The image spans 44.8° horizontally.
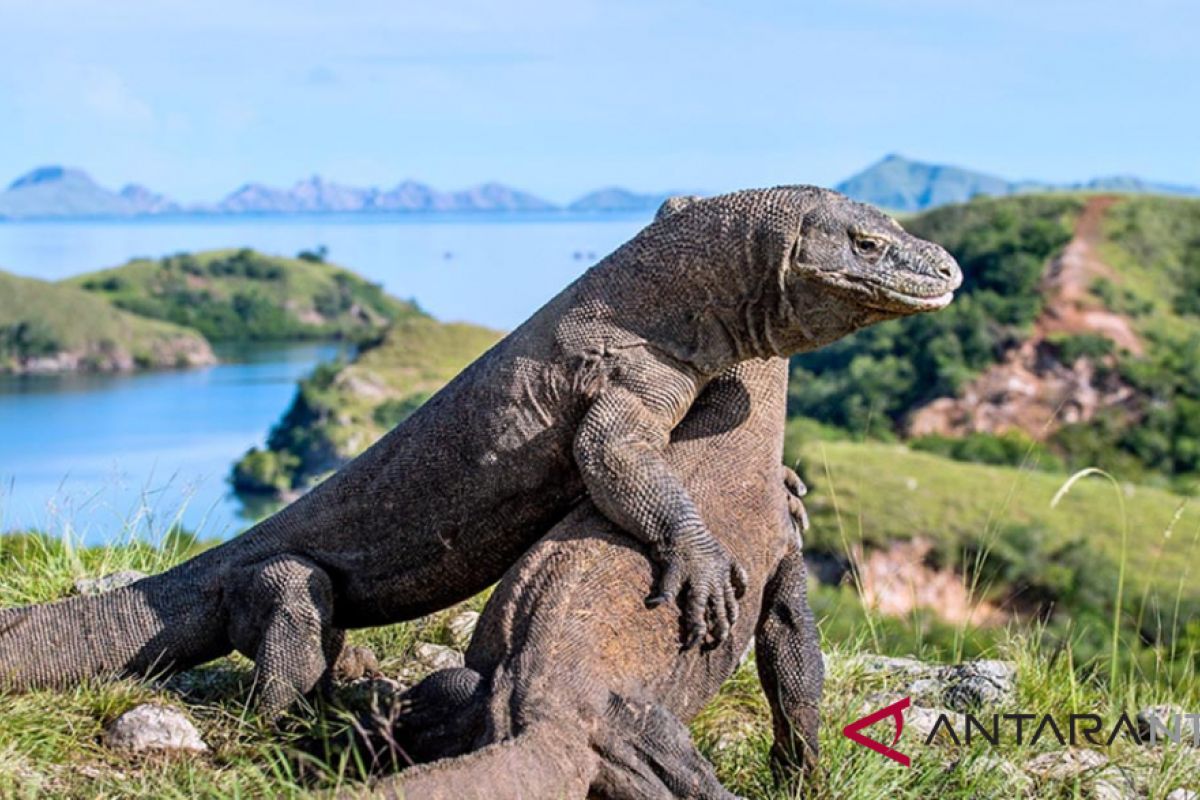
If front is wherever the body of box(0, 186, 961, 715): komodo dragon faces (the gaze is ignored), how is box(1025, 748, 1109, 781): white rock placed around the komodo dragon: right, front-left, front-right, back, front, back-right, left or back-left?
front

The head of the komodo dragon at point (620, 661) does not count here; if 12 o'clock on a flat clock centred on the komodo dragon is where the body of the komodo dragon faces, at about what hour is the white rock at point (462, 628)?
The white rock is roughly at 10 o'clock from the komodo dragon.

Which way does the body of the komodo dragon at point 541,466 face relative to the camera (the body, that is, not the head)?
to the viewer's right

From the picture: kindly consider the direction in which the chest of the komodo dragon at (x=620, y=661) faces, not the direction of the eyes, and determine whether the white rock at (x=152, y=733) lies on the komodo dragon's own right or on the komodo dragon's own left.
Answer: on the komodo dragon's own left

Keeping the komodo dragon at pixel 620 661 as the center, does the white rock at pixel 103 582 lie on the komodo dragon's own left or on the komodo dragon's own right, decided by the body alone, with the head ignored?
on the komodo dragon's own left

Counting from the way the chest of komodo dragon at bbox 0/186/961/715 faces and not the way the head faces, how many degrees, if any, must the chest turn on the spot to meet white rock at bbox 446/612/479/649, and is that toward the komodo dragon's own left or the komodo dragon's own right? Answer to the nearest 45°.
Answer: approximately 90° to the komodo dragon's own left

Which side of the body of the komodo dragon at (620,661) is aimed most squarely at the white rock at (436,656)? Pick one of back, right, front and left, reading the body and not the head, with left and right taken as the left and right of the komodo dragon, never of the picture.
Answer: left

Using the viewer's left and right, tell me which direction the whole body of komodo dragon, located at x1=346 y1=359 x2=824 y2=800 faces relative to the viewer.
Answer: facing away from the viewer and to the right of the viewer

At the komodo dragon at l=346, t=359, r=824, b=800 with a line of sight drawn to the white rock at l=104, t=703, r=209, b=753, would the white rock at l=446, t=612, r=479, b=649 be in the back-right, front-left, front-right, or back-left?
front-right

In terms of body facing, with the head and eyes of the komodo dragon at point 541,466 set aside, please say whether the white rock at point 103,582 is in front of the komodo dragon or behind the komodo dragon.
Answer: behind

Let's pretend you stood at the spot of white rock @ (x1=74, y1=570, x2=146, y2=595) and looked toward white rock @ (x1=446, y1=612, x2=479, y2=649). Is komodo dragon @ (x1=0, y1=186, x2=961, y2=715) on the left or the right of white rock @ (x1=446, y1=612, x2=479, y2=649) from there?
right

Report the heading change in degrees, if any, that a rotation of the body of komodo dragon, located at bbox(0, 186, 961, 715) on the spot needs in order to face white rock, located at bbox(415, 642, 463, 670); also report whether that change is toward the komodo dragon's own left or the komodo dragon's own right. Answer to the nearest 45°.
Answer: approximately 90° to the komodo dragon's own left
